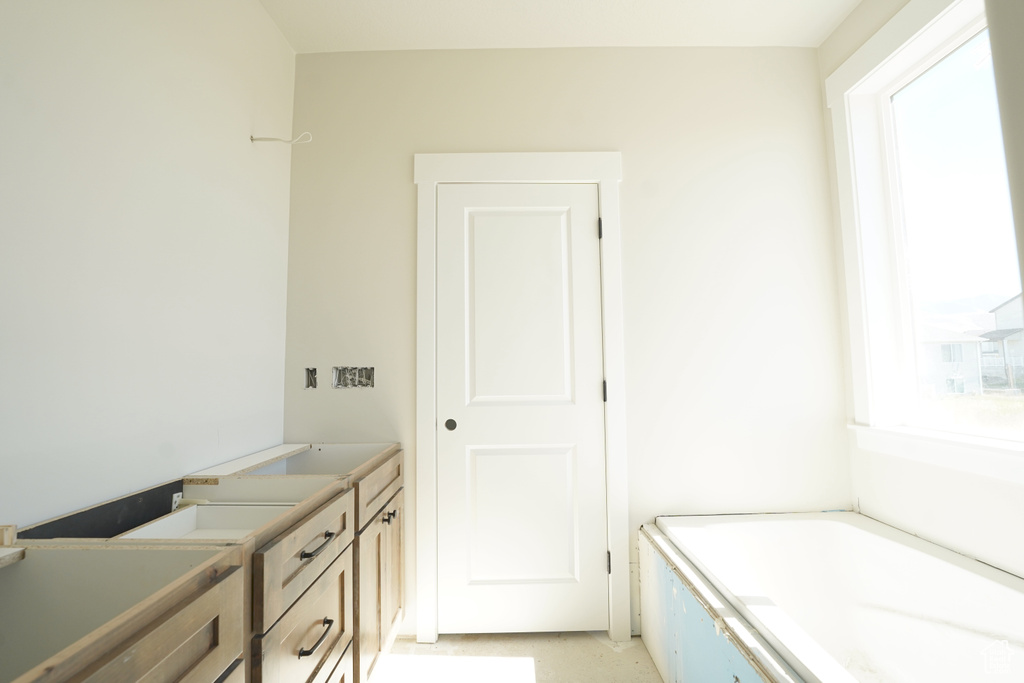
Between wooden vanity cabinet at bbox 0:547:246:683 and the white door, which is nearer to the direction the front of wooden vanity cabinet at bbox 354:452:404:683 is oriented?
the white door

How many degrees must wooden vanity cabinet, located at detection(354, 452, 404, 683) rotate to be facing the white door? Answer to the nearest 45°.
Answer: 0° — it already faces it

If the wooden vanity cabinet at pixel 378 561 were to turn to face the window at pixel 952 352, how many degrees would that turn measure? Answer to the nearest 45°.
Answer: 0° — it already faces it

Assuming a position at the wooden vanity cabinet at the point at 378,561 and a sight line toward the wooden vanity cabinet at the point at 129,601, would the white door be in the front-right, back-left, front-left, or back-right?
back-left

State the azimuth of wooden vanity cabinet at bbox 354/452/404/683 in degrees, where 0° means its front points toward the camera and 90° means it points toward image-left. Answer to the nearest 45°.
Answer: approximately 270°

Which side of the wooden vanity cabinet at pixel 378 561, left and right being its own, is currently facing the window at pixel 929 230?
front

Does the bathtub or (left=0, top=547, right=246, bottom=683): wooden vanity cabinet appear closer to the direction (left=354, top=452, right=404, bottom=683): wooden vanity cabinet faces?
the bathtub

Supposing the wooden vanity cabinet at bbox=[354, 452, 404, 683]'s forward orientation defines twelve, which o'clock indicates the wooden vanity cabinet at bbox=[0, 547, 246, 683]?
the wooden vanity cabinet at bbox=[0, 547, 246, 683] is roughly at 4 o'clock from the wooden vanity cabinet at bbox=[354, 452, 404, 683].

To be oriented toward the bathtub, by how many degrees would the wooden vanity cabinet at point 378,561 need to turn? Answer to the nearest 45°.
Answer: approximately 45° to its right

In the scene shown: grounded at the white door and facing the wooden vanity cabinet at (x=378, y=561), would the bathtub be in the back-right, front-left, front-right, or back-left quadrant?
back-left

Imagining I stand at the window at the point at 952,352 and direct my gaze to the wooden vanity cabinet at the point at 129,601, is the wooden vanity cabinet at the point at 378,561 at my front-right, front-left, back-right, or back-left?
front-right

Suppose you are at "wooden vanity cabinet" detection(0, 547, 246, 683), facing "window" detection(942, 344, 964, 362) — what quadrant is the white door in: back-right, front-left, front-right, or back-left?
front-left
